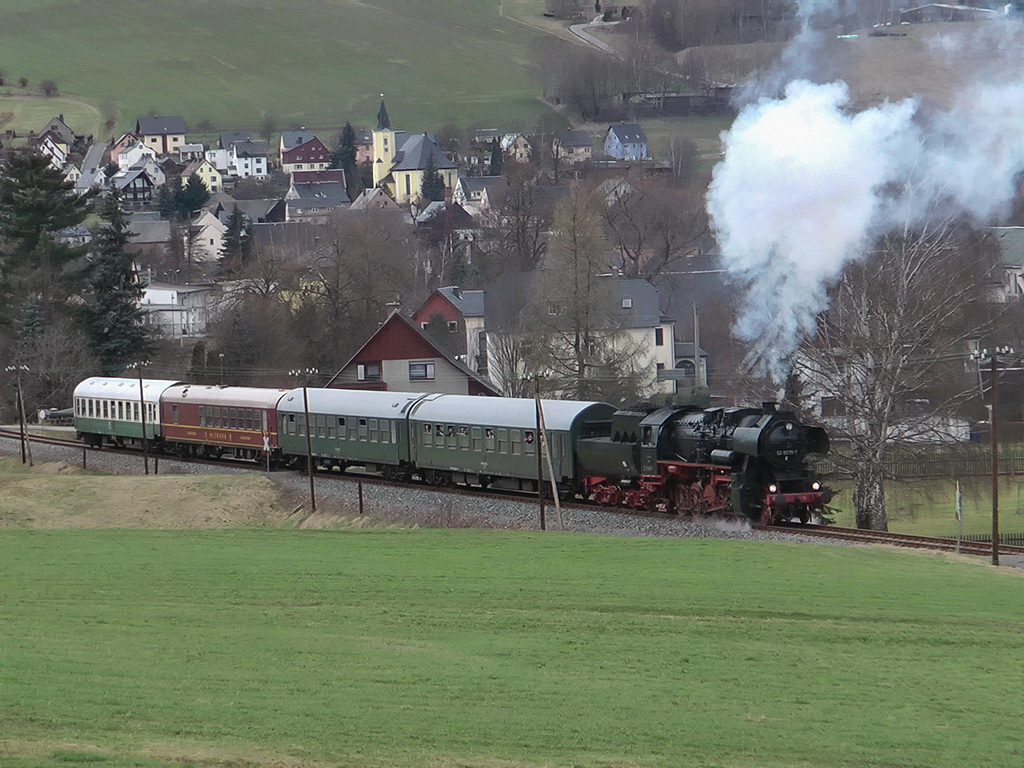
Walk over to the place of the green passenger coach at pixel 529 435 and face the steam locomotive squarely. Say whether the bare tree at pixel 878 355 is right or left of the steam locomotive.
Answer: left

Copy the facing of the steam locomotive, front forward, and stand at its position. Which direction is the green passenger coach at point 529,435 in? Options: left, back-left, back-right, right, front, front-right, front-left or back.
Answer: back

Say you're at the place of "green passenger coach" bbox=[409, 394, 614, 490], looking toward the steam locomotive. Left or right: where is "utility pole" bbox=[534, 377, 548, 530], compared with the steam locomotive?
right

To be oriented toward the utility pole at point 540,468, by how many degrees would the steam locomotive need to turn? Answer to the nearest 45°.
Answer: approximately 135° to its right

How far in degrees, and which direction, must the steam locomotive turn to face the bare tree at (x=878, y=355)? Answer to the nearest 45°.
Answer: approximately 90° to its left

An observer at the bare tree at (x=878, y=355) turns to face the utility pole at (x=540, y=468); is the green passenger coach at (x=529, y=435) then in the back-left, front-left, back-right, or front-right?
front-right

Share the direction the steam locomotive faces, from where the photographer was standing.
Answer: facing the viewer and to the right of the viewer
